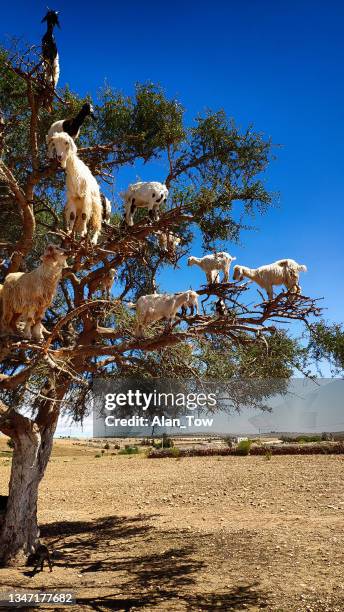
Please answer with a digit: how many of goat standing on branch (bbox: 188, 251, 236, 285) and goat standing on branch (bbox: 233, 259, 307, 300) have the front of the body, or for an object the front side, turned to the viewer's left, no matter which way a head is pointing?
2

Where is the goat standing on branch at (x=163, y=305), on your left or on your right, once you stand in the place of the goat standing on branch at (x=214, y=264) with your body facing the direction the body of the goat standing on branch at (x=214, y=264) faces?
on your left

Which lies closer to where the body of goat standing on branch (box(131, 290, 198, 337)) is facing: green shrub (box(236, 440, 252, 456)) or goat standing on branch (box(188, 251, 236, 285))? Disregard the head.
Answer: the goat standing on branch

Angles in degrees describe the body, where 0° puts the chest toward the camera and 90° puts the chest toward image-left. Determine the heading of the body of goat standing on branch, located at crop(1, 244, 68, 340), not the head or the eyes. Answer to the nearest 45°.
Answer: approximately 315°

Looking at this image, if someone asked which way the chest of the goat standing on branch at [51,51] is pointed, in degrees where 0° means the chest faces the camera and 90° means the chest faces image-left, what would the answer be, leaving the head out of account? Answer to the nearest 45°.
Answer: approximately 0°

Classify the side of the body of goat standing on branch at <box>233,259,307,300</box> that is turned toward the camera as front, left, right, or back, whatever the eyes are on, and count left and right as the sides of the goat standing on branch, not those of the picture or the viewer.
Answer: left

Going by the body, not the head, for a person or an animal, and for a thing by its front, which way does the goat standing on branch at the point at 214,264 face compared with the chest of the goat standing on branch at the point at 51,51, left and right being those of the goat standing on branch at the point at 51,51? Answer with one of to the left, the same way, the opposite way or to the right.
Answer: to the right

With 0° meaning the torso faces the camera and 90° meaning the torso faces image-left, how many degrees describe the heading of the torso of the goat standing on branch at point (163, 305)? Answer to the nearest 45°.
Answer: approximately 270°

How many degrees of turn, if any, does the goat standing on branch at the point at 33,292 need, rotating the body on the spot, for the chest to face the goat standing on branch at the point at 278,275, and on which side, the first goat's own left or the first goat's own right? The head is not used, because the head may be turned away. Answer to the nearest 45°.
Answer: approximately 45° to the first goat's own left

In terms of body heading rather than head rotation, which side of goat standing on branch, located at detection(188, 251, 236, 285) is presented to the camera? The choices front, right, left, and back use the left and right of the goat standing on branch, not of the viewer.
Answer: left

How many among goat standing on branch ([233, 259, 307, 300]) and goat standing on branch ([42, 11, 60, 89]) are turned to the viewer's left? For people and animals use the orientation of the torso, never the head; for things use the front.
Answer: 1
